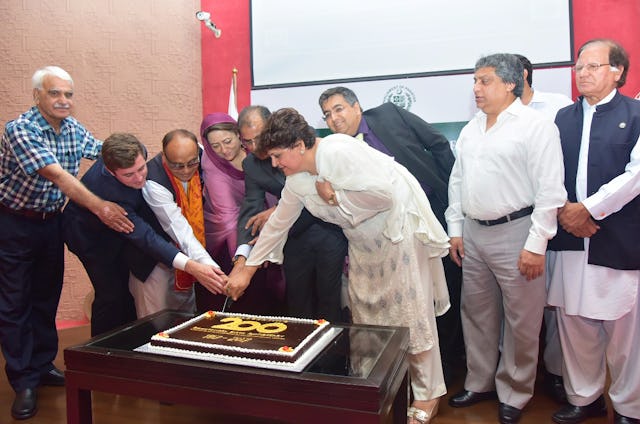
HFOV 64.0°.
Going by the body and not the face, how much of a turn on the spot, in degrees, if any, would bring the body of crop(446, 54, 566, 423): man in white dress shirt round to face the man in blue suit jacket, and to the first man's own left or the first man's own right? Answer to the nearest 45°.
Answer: approximately 45° to the first man's own right

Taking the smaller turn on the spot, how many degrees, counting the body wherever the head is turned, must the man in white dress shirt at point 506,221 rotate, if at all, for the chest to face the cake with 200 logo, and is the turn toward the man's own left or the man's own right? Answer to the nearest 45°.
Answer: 0° — they already face it

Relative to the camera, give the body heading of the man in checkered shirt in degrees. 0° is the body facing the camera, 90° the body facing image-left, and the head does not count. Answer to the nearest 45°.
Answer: approximately 315°

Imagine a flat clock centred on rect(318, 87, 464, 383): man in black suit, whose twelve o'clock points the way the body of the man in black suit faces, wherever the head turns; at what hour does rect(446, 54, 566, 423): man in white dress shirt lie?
The man in white dress shirt is roughly at 9 o'clock from the man in black suit.

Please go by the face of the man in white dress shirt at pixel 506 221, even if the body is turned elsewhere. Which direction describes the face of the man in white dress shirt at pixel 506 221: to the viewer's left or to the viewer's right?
to the viewer's left

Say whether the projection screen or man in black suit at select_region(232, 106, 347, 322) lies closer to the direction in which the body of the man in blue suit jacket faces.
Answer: the man in black suit
